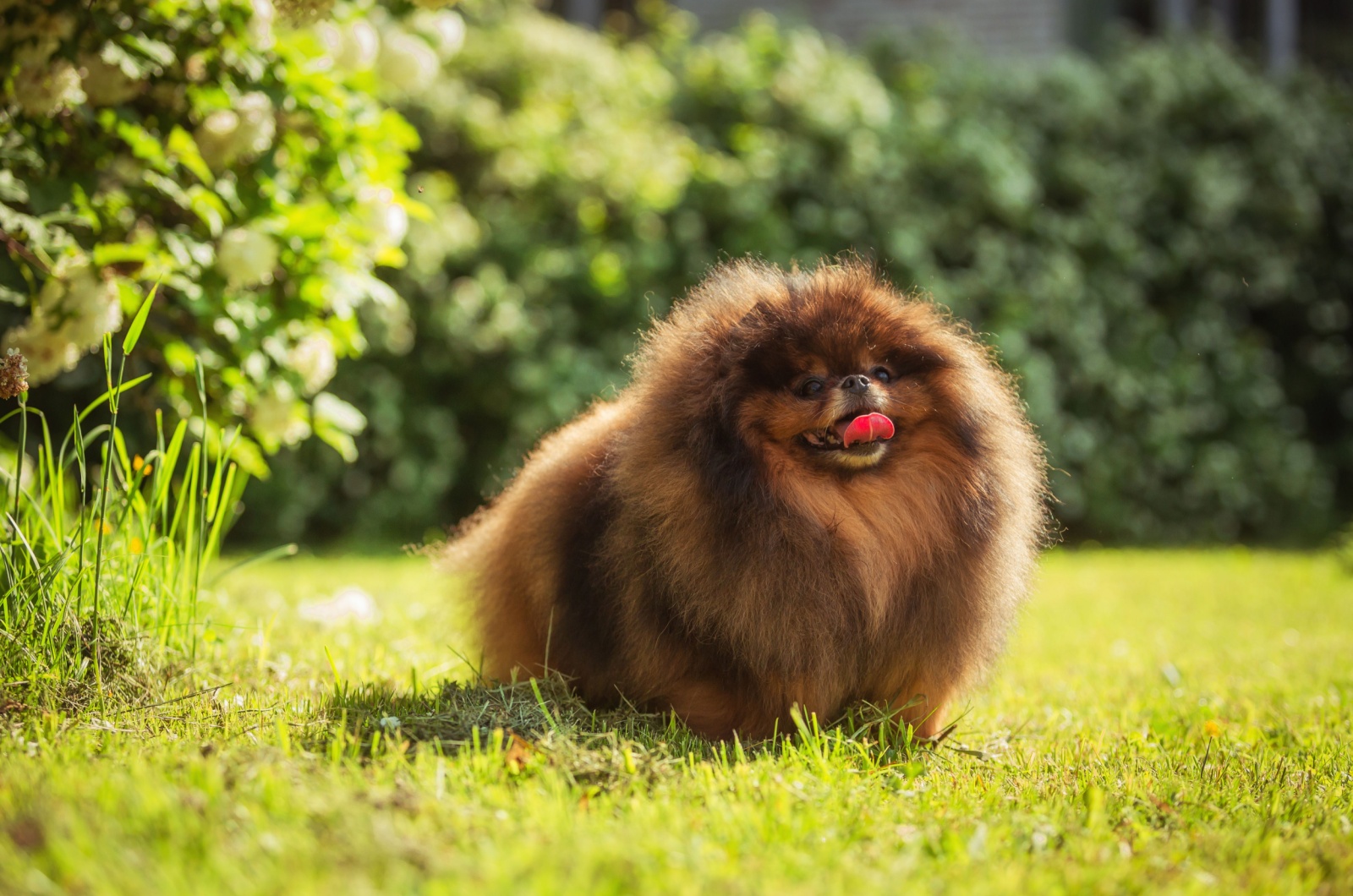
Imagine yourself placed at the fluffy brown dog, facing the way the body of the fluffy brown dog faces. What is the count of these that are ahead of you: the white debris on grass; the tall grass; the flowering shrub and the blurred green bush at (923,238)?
0

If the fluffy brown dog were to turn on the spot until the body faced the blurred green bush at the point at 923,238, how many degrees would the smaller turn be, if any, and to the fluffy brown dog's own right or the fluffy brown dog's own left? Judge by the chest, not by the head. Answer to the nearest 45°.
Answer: approximately 135° to the fluffy brown dog's own left

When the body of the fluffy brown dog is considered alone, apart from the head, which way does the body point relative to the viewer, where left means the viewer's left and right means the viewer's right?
facing the viewer and to the right of the viewer

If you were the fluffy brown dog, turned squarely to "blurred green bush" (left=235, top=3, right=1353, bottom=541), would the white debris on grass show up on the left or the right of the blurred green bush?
left

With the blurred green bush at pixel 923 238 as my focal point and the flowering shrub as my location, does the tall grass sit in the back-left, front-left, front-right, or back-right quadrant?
back-right

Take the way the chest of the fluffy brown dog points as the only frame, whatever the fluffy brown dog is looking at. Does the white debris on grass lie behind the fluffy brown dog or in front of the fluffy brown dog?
behind

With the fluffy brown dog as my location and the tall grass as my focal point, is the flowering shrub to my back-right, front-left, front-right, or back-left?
front-right

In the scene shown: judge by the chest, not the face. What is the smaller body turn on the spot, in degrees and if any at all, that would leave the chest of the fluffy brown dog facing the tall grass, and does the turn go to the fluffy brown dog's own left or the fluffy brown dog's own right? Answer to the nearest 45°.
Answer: approximately 135° to the fluffy brown dog's own right

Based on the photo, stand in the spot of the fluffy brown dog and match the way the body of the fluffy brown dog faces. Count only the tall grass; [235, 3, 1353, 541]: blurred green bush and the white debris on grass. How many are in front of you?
0

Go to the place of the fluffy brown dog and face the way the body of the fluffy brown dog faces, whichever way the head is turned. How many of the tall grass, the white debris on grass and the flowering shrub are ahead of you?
0

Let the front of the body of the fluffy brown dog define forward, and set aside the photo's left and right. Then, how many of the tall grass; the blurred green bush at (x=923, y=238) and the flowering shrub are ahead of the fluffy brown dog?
0

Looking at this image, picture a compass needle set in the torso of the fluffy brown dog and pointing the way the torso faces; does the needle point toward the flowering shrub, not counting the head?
no
